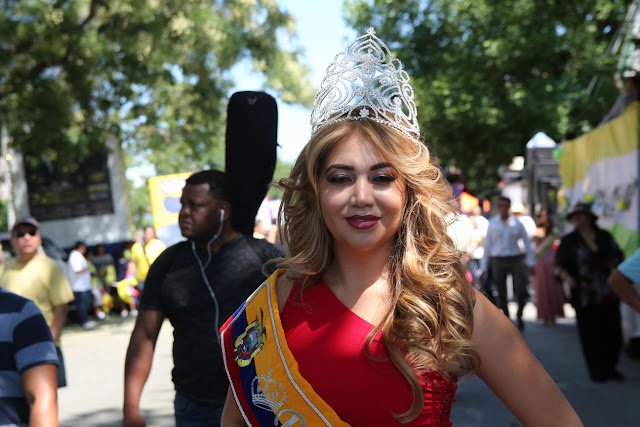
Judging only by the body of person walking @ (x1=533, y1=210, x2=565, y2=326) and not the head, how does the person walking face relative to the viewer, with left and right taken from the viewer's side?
facing the viewer and to the left of the viewer

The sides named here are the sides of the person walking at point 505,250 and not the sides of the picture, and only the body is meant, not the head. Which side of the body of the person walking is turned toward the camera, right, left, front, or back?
front

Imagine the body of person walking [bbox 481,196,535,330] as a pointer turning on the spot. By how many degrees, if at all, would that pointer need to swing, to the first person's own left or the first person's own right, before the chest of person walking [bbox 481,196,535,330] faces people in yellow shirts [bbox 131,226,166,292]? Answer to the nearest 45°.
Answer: approximately 90° to the first person's own right

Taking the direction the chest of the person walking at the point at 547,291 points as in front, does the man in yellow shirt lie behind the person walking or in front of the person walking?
in front
